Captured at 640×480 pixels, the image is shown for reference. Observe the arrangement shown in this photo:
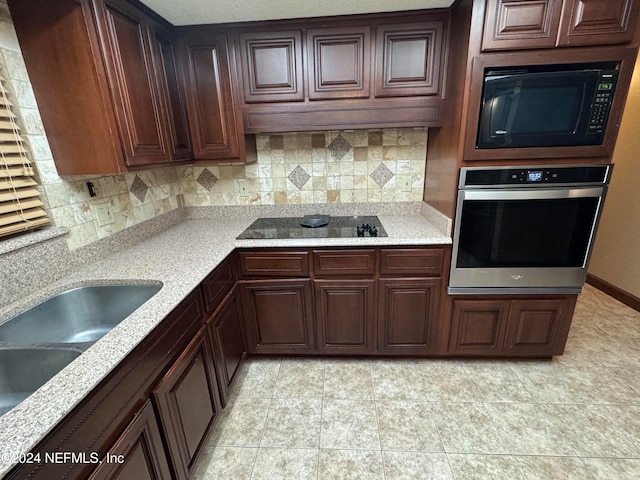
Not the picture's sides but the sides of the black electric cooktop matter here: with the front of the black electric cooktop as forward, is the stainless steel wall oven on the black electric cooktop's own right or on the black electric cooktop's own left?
on the black electric cooktop's own left

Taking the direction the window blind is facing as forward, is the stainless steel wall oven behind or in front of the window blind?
in front

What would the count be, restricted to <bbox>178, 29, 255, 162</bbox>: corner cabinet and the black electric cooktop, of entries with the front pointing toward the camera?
2

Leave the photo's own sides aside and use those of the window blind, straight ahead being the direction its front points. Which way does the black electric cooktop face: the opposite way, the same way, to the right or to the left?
to the right

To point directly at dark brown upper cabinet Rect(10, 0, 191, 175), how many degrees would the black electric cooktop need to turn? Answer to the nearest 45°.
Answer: approximately 45° to its right

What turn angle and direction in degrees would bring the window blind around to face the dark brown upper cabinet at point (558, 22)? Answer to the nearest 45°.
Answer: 0° — it already faces it

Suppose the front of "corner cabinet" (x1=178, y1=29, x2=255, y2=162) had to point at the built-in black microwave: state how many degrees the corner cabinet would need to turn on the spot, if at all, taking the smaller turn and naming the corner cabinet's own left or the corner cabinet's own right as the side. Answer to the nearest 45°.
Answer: approximately 45° to the corner cabinet's own left

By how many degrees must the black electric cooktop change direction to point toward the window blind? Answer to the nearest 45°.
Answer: approximately 45° to its right

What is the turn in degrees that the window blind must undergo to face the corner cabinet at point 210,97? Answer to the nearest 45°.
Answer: approximately 45° to its left

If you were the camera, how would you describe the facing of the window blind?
facing the viewer and to the right of the viewer

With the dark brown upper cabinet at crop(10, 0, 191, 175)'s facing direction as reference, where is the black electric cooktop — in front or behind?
in front

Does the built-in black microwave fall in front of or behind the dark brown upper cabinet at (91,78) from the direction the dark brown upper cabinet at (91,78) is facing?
in front

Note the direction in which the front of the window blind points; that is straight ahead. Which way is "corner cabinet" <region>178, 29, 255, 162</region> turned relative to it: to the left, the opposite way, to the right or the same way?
to the right
